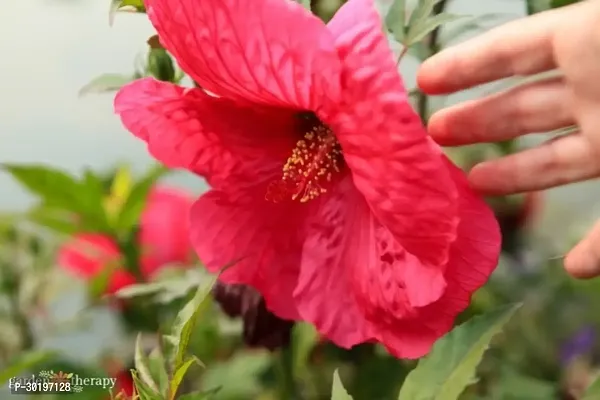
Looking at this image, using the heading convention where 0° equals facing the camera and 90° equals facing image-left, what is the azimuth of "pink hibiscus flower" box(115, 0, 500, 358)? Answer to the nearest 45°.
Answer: approximately 45°
